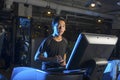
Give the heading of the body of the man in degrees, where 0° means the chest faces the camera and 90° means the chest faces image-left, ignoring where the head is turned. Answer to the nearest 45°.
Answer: approximately 315°
